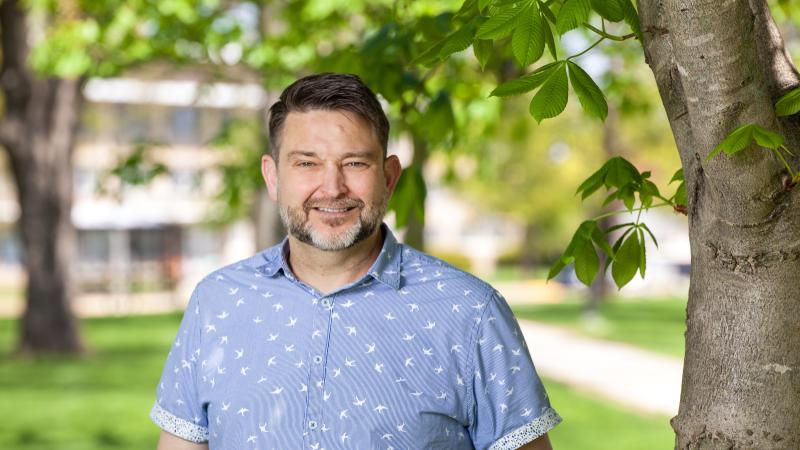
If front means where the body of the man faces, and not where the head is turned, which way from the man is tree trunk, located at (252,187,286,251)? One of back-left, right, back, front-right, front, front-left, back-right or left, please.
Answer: back

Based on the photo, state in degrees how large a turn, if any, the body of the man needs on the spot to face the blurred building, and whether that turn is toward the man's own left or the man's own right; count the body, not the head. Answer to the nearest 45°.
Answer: approximately 180°

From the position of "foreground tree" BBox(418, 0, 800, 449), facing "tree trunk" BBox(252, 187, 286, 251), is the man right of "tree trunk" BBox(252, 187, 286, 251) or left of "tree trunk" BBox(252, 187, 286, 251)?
left

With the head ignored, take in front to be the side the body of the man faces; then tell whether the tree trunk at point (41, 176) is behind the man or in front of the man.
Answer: behind
